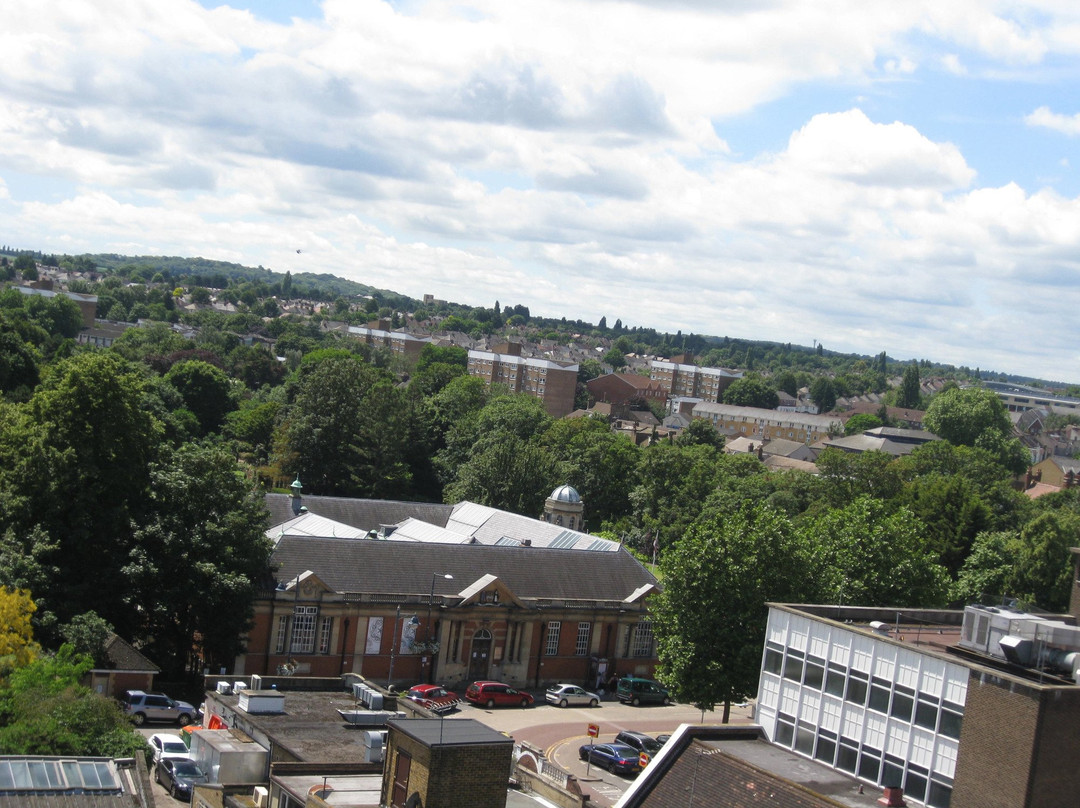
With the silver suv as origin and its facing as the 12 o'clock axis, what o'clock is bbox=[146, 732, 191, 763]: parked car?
The parked car is roughly at 3 o'clock from the silver suv.

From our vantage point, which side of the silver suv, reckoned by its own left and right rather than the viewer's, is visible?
right

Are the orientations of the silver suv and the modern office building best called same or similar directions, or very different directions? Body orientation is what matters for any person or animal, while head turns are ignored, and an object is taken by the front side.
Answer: very different directions

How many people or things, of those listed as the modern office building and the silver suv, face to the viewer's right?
1

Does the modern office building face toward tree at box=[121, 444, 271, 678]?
no

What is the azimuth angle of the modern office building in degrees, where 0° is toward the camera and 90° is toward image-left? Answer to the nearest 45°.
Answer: approximately 45°

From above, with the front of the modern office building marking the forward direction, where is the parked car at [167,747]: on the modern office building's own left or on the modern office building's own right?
on the modern office building's own right

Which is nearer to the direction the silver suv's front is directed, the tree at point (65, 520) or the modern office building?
the modern office building

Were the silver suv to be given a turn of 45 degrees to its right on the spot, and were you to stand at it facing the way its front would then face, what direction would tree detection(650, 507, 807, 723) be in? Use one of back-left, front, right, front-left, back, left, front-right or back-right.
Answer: front-left

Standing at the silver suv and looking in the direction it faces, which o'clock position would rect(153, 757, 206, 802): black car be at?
The black car is roughly at 3 o'clock from the silver suv.

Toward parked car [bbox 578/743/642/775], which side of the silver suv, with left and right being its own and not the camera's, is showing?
front

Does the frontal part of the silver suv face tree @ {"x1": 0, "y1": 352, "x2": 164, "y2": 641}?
no

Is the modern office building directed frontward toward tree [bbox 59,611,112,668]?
no
